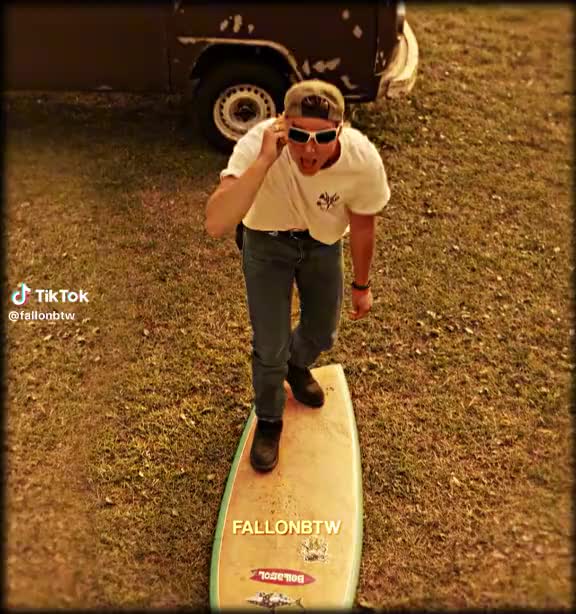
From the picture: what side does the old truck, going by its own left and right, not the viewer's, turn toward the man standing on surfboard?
right

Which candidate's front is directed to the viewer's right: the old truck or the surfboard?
the old truck

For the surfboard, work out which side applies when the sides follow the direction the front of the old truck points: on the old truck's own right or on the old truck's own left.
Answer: on the old truck's own right

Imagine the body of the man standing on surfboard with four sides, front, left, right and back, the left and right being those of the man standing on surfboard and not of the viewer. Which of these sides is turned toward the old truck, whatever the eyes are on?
back

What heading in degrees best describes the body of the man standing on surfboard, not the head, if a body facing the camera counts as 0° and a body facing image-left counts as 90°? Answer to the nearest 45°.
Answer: approximately 0°

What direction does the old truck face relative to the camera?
to the viewer's right

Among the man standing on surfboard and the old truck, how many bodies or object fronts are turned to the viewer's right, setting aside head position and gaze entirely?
1

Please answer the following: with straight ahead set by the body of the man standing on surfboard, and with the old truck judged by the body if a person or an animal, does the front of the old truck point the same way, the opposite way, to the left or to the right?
to the left
